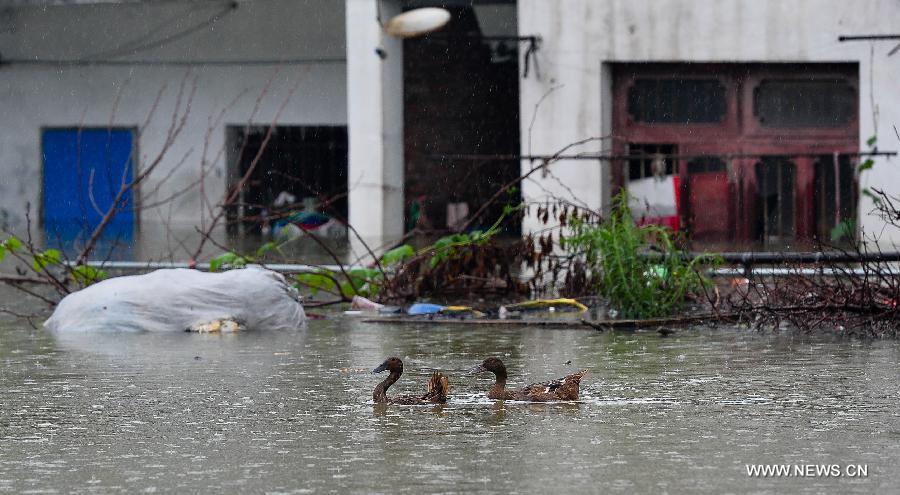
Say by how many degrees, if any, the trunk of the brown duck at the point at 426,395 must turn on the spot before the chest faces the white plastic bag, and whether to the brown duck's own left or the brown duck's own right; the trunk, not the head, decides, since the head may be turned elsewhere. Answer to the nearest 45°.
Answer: approximately 45° to the brown duck's own right

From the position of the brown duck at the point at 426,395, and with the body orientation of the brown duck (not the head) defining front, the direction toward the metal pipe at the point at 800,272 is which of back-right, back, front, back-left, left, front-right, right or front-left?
back-right

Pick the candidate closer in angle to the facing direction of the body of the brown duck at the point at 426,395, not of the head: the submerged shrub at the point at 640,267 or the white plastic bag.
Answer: the white plastic bag

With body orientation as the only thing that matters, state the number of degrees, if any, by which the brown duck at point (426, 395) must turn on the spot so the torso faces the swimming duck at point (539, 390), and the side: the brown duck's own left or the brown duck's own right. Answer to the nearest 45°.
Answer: approximately 180°

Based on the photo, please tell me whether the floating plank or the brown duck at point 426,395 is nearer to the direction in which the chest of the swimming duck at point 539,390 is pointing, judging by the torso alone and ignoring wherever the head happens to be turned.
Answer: the brown duck

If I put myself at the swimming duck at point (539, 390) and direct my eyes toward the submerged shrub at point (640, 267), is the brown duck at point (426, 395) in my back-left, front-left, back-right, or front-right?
back-left

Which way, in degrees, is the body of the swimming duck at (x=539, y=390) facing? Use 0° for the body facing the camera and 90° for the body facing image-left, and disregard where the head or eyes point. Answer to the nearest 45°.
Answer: approximately 90°

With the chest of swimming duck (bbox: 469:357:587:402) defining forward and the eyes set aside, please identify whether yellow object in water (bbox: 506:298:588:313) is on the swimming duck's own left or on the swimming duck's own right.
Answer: on the swimming duck's own right

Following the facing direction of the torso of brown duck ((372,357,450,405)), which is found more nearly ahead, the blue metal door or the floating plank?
the blue metal door

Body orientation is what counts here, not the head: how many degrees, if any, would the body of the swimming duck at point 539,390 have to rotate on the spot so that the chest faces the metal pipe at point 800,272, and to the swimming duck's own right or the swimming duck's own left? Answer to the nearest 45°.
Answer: approximately 135° to the swimming duck's own right

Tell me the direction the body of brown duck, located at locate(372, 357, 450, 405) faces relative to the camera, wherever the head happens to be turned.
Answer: to the viewer's left
